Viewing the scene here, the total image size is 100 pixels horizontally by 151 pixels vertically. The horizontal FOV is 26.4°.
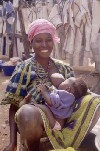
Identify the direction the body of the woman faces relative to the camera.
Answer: toward the camera

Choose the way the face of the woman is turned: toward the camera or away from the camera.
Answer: toward the camera
